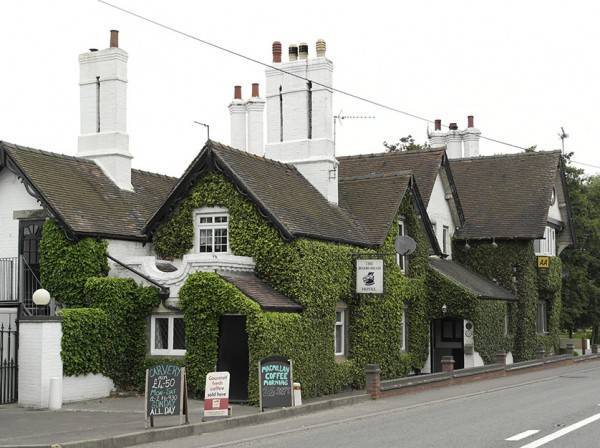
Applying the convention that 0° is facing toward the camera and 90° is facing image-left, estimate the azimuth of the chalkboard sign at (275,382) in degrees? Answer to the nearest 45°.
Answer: approximately 0°

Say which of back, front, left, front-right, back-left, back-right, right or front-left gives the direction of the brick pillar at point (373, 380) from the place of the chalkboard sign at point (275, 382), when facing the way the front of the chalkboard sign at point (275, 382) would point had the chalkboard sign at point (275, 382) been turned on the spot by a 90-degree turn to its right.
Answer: back-right

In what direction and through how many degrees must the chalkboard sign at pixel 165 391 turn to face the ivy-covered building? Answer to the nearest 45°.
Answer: approximately 180°

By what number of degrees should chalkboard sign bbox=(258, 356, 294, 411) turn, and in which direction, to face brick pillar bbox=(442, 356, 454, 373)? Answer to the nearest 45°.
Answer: approximately 135° to its left

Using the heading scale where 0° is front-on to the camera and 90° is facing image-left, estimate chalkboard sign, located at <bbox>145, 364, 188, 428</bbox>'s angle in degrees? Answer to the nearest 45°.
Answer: approximately 0°

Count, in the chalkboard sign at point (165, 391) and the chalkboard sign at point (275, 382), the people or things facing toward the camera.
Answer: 2

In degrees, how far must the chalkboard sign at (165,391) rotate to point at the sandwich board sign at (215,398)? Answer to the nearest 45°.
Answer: approximately 135° to its left

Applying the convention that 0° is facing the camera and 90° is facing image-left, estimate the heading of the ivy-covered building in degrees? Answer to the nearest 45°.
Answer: approximately 315°

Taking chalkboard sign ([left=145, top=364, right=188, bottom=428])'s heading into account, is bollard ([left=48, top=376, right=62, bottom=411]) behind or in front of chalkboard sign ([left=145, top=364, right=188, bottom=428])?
behind

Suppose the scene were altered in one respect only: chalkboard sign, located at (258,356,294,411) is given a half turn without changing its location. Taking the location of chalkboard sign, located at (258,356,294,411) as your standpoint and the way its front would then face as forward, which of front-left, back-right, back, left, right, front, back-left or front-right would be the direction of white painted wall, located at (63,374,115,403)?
front-left

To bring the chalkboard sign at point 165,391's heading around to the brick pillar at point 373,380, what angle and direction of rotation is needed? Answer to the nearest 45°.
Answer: approximately 135° to its left

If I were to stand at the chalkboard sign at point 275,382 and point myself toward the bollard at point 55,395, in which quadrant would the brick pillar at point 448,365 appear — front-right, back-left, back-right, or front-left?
back-right

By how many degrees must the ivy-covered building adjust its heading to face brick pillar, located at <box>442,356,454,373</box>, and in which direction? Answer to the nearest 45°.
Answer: approximately 45° to its left
